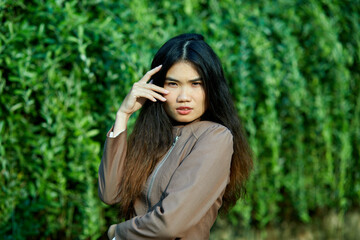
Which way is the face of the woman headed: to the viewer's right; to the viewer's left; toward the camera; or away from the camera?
toward the camera

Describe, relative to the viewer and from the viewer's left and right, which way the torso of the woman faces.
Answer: facing the viewer and to the left of the viewer
